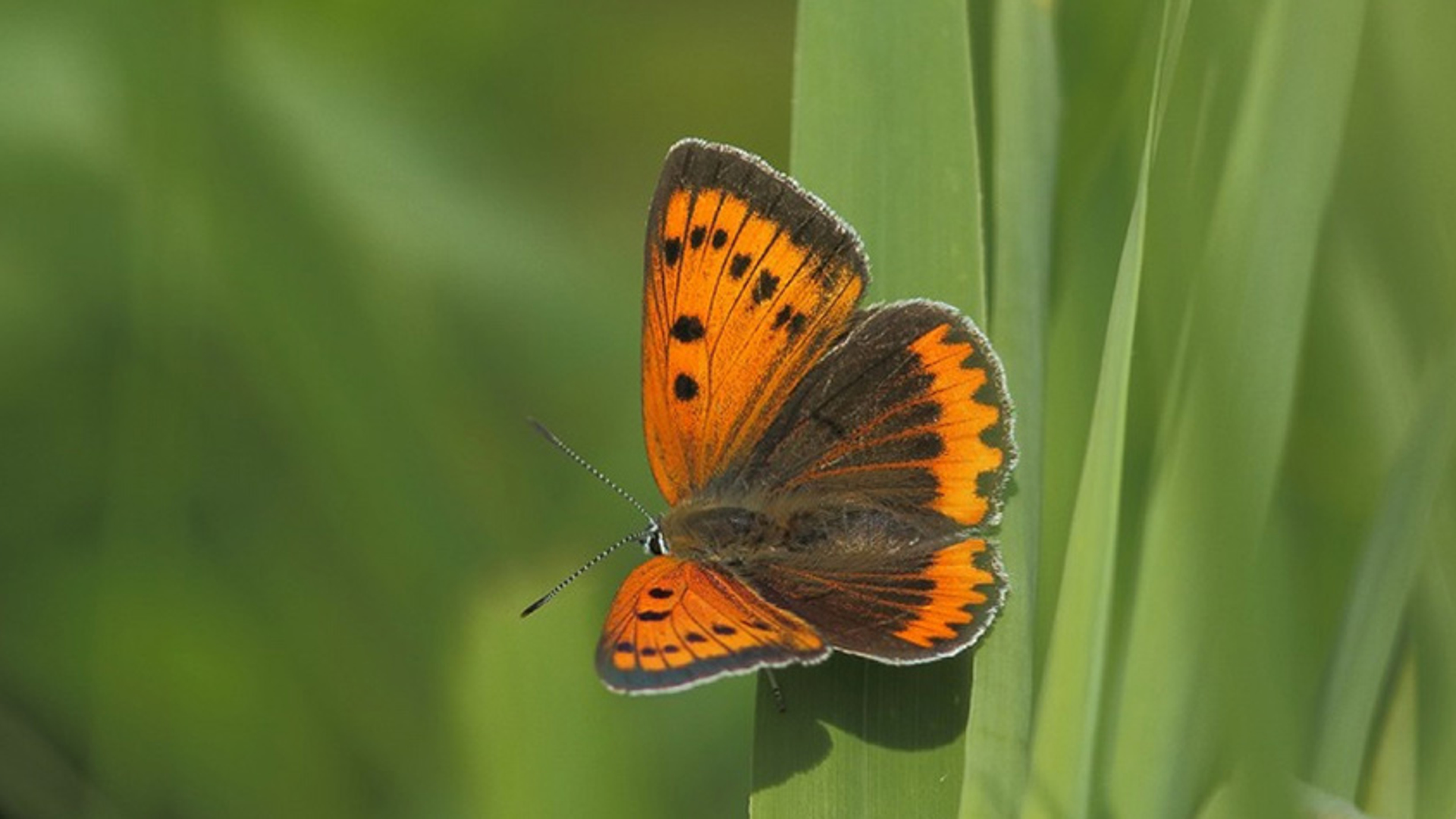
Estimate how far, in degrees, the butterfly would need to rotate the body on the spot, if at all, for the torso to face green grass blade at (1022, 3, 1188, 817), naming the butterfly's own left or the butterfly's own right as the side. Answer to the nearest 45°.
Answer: approximately 135° to the butterfly's own left

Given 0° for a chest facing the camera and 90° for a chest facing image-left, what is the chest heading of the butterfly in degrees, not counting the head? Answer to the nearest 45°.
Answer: approximately 90°

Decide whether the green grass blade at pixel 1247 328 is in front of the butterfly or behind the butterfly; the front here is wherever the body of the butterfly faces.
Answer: behind

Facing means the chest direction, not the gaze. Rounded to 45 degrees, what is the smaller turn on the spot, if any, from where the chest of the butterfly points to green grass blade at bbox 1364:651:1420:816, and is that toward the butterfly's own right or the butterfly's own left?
approximately 135° to the butterfly's own left
